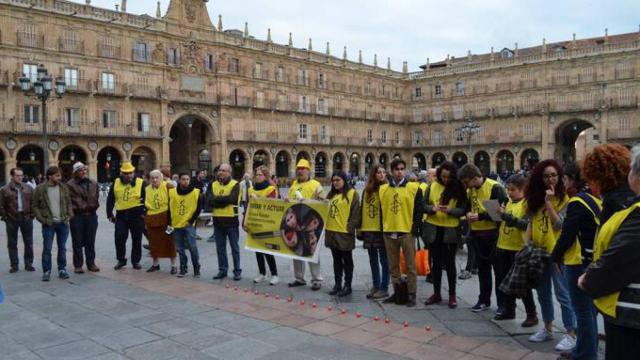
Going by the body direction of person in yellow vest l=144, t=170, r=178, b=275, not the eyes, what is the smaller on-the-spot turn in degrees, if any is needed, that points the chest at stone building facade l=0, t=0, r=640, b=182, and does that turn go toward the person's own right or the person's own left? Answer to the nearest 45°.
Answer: approximately 180°

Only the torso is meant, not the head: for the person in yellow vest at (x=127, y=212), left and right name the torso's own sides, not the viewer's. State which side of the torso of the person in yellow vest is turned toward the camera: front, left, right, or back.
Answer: front

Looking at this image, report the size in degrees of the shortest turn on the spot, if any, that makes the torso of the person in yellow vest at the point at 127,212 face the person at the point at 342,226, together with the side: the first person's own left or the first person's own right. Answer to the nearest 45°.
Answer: approximately 45° to the first person's own left

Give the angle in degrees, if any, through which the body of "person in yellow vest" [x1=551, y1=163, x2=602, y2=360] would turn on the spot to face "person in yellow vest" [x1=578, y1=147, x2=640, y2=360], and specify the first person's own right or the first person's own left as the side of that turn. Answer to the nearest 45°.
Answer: approximately 90° to the first person's own left

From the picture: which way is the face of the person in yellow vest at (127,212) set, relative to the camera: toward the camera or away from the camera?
toward the camera

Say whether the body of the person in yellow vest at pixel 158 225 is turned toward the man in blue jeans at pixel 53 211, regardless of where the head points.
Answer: no

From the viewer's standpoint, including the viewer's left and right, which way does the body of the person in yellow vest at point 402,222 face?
facing the viewer

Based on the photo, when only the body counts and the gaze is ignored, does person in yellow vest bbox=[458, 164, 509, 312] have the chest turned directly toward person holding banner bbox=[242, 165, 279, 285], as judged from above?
no

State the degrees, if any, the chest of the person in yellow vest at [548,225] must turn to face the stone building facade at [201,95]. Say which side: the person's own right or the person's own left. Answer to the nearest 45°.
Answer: approximately 90° to the person's own right

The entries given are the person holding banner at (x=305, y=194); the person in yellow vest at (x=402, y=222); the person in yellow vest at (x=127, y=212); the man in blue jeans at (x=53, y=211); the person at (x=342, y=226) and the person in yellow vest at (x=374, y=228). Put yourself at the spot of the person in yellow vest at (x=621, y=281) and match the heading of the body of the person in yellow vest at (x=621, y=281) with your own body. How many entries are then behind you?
0

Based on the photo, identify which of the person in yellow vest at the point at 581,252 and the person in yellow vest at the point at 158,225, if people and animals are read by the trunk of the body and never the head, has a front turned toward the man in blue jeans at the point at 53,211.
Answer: the person in yellow vest at the point at 581,252

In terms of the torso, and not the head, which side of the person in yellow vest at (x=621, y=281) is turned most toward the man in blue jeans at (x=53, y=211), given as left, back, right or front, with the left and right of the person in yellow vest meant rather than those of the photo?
front

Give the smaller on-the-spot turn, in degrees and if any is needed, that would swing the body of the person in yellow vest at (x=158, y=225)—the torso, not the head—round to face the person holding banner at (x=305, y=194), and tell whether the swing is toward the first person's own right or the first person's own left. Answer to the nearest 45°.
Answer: approximately 45° to the first person's own left

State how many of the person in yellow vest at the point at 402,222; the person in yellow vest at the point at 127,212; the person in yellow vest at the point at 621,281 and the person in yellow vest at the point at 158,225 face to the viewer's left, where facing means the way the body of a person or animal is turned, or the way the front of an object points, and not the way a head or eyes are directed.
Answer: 1

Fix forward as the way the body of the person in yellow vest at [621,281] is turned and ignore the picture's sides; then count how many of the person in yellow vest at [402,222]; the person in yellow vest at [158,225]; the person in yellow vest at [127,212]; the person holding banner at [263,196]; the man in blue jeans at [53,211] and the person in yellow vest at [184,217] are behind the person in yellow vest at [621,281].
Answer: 0

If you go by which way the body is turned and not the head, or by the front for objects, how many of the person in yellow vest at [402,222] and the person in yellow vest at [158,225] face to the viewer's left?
0

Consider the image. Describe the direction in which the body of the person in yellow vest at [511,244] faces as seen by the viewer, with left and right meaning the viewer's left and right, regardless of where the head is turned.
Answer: facing the viewer and to the left of the viewer

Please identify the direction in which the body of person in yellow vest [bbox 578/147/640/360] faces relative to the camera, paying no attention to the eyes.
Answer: to the viewer's left

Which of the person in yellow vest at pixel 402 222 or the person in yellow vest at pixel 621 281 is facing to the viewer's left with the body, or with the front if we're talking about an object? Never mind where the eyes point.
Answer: the person in yellow vest at pixel 621 281

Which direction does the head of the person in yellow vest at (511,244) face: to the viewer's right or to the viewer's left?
to the viewer's left
